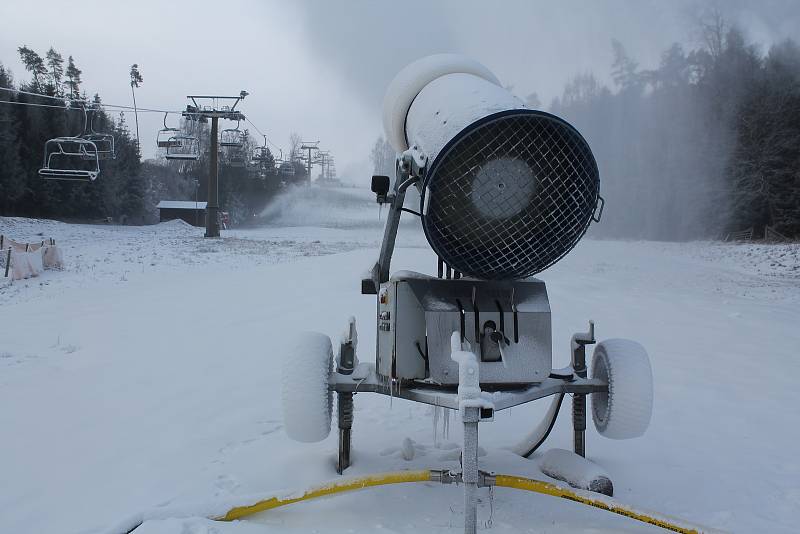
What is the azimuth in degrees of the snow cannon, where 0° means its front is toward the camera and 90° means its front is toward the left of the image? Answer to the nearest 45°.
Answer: approximately 135°

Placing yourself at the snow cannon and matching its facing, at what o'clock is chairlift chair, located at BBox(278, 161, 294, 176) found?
The chairlift chair is roughly at 1 o'clock from the snow cannon.

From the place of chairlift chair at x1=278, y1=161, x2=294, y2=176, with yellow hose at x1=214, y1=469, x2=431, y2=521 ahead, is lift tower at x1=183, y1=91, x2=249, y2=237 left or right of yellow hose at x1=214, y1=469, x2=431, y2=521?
right

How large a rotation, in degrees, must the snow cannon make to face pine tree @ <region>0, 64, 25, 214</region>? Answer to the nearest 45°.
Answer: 0° — it already faces it
